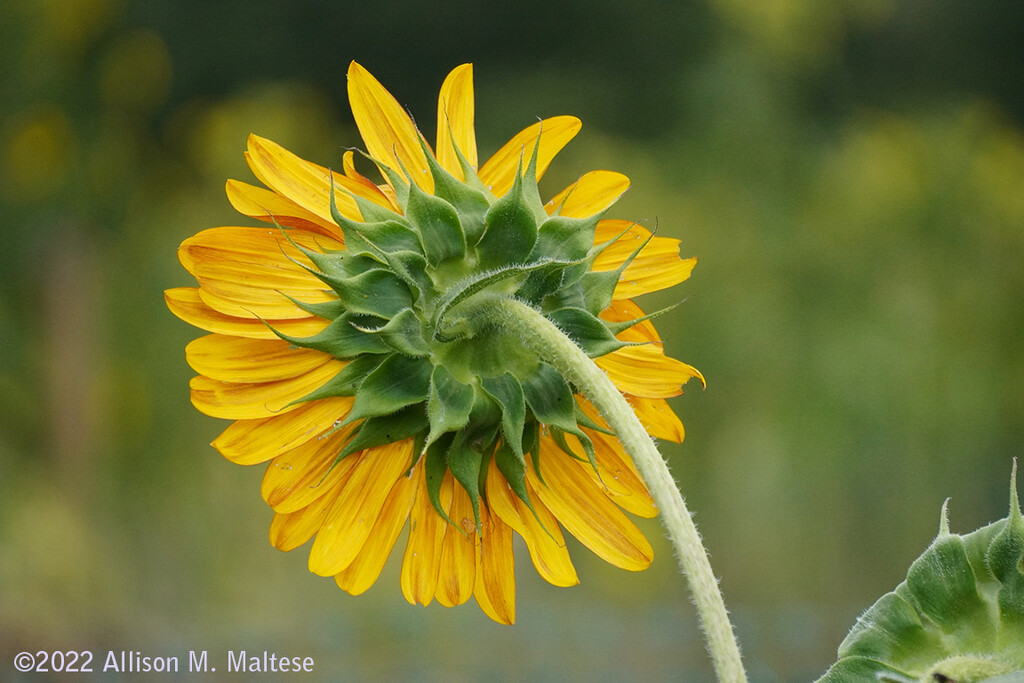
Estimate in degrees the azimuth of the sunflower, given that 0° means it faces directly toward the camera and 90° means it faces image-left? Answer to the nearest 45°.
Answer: approximately 180°
